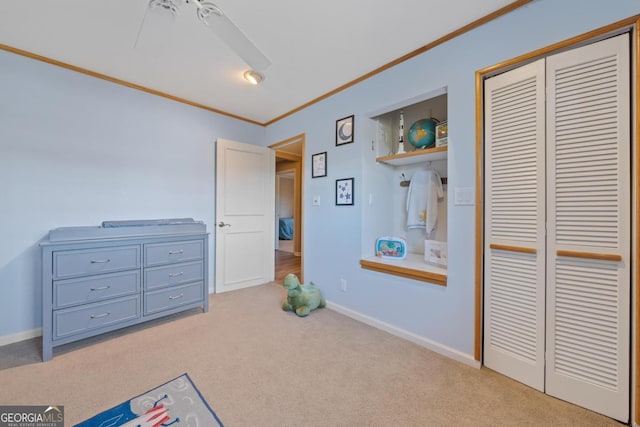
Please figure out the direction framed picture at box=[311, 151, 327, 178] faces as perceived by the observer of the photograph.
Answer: facing the viewer and to the left of the viewer

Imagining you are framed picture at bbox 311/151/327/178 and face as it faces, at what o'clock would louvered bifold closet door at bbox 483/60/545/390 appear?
The louvered bifold closet door is roughly at 9 o'clock from the framed picture.

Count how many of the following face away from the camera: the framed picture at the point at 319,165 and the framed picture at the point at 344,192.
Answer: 0

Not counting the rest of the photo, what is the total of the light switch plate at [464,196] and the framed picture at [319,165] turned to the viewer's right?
0

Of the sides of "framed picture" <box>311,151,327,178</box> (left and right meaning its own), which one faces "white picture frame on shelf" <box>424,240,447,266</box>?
left

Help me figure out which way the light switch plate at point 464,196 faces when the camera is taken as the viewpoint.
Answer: facing the viewer

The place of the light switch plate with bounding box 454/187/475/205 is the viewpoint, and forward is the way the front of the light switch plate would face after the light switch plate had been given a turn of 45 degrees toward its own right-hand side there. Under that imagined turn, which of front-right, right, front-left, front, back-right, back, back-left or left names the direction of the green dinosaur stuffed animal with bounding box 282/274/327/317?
front-right

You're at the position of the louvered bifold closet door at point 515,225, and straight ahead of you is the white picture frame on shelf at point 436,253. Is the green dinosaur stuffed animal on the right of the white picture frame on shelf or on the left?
left
